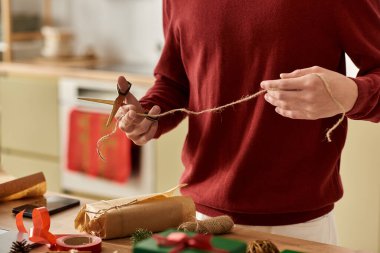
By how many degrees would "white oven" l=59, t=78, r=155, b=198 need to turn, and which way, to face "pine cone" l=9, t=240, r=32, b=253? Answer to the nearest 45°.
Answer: approximately 45° to its left

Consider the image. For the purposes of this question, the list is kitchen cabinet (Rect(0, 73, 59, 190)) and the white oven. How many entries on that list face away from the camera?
0

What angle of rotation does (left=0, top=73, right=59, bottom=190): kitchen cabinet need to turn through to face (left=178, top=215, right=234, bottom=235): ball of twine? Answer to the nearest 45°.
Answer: approximately 45° to its left

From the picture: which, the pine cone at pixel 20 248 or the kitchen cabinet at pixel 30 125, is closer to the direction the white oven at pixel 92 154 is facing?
the pine cone

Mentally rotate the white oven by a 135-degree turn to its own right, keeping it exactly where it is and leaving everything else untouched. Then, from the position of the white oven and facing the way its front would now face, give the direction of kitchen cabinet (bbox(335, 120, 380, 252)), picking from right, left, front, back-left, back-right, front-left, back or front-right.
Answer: back-right

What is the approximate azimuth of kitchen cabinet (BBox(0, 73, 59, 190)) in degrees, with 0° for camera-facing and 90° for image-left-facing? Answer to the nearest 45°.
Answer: approximately 45°

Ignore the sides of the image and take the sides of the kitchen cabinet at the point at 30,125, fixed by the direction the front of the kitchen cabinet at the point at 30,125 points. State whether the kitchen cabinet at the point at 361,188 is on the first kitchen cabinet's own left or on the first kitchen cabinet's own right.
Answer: on the first kitchen cabinet's own left

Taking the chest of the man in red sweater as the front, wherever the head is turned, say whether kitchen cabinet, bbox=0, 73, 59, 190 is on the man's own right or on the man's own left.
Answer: on the man's own right

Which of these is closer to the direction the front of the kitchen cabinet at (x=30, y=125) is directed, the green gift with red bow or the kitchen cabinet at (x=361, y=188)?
the green gift with red bow

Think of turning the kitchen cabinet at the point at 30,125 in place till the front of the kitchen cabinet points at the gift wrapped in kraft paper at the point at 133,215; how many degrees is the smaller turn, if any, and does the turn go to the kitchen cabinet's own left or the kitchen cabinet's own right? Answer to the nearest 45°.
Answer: approximately 45° to the kitchen cabinet's own left

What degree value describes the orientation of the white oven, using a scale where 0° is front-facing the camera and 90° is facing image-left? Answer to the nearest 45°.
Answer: approximately 45°
